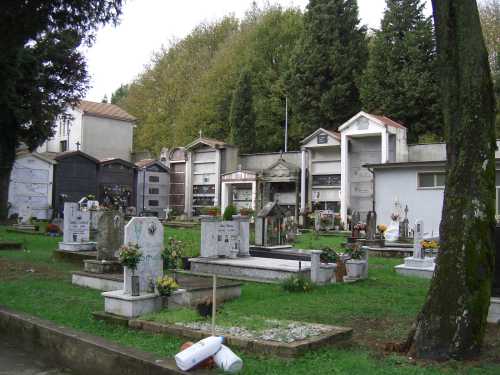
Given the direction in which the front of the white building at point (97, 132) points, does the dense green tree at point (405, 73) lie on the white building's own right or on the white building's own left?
on the white building's own left

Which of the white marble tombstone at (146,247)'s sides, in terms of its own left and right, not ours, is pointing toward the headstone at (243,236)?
left

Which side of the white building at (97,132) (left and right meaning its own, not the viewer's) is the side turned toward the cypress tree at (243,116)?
left

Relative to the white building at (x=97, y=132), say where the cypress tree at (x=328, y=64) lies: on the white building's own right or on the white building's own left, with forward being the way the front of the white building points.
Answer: on the white building's own left

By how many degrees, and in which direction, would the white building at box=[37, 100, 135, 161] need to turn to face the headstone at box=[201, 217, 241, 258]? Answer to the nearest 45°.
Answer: approximately 45° to its left

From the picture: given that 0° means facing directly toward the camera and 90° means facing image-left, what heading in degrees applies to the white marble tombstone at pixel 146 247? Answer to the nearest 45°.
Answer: approximately 315°
